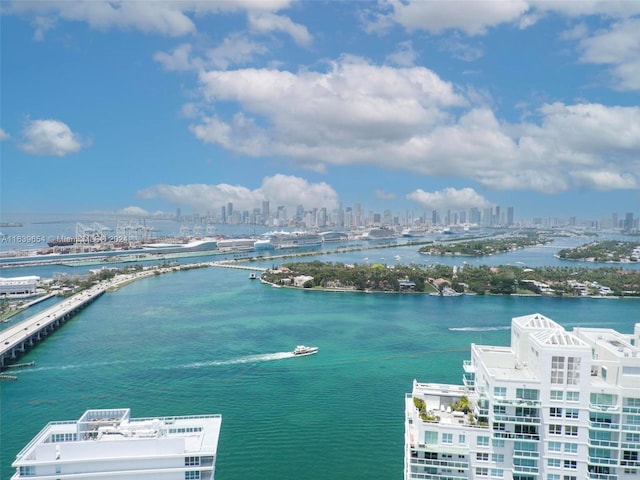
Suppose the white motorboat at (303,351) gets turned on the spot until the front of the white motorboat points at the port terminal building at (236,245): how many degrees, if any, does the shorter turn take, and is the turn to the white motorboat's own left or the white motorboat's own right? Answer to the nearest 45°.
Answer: approximately 90° to the white motorboat's own left

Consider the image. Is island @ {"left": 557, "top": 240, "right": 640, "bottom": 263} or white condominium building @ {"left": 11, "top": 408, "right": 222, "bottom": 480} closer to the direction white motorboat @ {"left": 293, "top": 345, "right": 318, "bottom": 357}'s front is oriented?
the island

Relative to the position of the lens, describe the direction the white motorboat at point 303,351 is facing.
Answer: facing to the right of the viewer

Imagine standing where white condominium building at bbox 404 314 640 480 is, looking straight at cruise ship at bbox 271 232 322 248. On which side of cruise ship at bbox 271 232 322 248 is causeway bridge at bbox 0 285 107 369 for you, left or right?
left

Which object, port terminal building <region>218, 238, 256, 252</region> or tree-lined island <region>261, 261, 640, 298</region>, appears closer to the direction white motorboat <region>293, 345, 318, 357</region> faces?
the tree-lined island

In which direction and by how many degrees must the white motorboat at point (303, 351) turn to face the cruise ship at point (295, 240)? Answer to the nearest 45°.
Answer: approximately 90° to its left

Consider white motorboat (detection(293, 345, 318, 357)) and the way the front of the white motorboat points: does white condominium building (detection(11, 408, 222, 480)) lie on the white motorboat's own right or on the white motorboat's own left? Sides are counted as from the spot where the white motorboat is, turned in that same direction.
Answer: on the white motorboat's own right

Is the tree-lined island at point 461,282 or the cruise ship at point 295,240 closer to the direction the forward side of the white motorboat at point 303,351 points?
the tree-lined island
